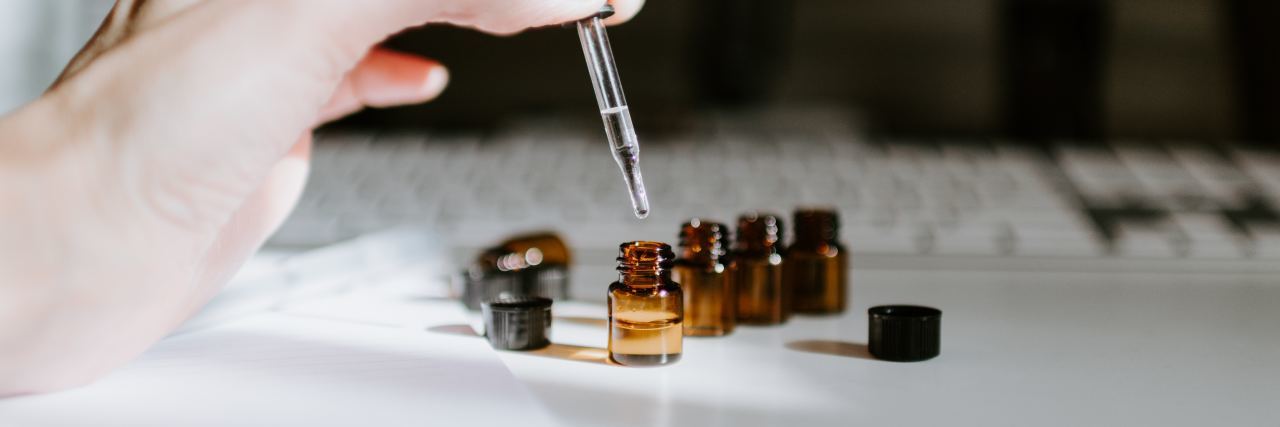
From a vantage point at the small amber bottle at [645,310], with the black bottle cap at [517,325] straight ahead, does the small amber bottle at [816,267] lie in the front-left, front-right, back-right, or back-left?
back-right

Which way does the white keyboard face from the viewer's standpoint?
toward the camera

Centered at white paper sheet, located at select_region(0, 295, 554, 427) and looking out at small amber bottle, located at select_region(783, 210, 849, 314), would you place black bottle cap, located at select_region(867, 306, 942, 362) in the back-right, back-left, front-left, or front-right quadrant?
front-right

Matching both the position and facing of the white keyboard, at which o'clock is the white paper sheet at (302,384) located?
The white paper sheet is roughly at 1 o'clock from the white keyboard.

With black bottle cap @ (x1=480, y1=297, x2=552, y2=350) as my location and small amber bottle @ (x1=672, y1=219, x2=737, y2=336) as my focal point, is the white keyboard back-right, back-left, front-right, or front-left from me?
front-left

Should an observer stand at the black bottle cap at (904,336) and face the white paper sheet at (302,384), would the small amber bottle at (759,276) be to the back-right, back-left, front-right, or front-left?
front-right
